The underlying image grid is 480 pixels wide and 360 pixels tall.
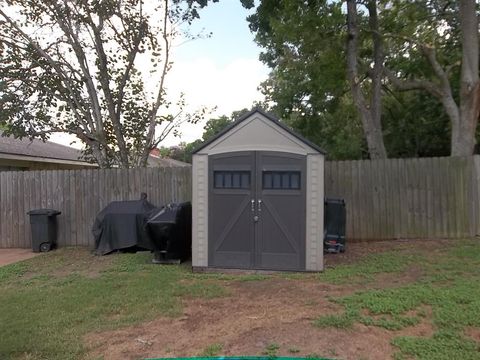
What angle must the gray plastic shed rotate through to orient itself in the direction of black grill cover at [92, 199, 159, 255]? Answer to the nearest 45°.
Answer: approximately 135° to its right

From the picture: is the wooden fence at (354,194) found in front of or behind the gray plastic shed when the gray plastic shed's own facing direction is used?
behind

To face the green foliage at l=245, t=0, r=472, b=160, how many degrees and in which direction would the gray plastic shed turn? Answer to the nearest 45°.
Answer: approximately 180°

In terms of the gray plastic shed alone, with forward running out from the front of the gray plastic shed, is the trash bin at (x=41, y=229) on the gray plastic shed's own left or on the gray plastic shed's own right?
on the gray plastic shed's own right

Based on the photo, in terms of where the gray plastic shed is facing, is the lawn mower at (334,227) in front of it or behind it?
behind

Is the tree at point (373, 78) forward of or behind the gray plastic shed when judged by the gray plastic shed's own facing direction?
behind

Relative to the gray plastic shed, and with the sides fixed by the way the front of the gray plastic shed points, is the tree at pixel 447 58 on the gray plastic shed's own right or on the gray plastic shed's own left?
on the gray plastic shed's own left

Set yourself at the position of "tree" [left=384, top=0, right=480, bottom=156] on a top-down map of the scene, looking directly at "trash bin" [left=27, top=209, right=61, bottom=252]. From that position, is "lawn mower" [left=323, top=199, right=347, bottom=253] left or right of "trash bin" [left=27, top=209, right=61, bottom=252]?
left

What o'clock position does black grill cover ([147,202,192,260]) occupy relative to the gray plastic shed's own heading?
The black grill cover is roughly at 4 o'clock from the gray plastic shed.

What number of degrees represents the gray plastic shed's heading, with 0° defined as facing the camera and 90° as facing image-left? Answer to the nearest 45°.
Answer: approximately 0°
